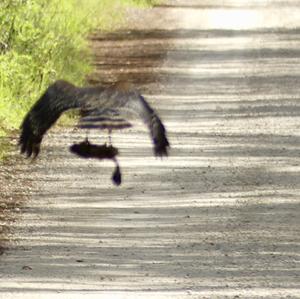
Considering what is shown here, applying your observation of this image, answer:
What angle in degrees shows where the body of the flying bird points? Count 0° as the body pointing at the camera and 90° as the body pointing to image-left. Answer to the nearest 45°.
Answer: approximately 180°
